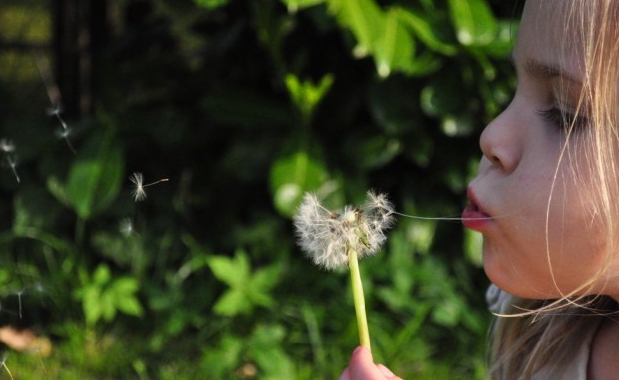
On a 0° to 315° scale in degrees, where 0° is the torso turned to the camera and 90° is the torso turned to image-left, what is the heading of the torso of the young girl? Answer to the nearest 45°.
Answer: approximately 90°

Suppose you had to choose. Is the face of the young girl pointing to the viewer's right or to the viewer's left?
to the viewer's left

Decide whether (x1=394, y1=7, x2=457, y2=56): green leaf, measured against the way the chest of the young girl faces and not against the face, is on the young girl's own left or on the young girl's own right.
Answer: on the young girl's own right

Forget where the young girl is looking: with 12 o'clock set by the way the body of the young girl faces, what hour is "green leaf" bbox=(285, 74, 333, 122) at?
The green leaf is roughly at 2 o'clock from the young girl.

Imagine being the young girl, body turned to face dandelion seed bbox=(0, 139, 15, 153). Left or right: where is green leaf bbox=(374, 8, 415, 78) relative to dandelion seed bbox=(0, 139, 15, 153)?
right

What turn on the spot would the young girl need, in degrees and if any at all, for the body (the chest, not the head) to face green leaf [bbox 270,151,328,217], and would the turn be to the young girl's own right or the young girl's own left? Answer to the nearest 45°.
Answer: approximately 45° to the young girl's own right

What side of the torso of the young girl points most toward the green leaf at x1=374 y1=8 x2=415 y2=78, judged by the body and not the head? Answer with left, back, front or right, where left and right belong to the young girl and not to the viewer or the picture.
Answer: right
